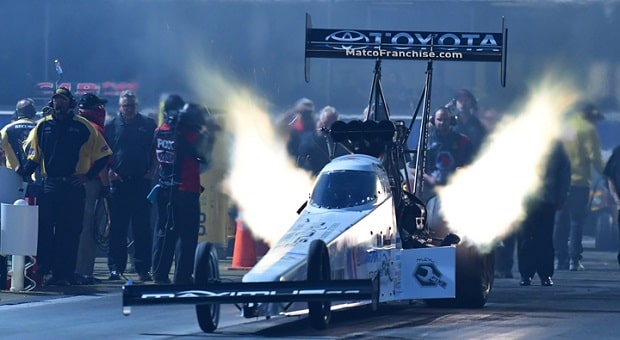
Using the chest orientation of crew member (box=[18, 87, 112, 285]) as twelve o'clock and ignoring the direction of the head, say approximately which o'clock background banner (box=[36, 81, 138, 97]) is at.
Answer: The background banner is roughly at 6 o'clock from the crew member.

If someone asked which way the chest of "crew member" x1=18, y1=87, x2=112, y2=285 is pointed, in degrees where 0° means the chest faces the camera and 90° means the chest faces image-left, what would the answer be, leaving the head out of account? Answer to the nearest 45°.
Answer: approximately 0°

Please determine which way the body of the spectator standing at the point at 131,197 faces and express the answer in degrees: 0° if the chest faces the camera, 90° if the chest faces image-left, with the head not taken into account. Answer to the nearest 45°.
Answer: approximately 0°

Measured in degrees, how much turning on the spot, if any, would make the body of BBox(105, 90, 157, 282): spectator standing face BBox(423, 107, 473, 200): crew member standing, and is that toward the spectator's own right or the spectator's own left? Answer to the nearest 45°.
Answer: approximately 90° to the spectator's own left
